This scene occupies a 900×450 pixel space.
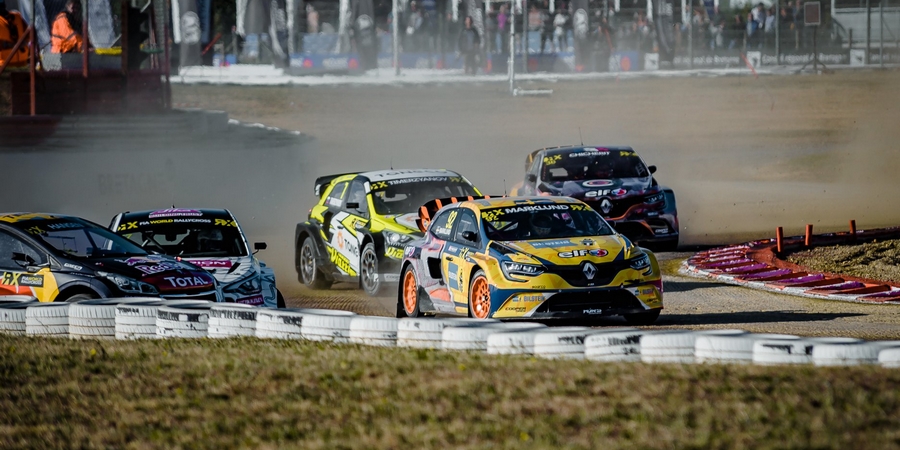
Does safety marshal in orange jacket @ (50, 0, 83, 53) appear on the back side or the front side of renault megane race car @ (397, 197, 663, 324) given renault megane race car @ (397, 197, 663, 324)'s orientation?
on the back side

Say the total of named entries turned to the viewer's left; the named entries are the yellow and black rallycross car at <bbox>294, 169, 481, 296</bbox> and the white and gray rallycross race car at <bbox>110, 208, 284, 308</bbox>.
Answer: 0

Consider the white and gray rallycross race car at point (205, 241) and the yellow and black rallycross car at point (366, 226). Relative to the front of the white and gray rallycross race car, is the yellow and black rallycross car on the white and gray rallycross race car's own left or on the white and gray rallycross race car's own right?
on the white and gray rallycross race car's own left

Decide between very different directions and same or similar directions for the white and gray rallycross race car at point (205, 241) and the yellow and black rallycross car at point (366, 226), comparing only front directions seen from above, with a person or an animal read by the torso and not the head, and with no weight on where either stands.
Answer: same or similar directions

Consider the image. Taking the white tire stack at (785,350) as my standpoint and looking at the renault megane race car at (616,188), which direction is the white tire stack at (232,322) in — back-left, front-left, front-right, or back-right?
front-left

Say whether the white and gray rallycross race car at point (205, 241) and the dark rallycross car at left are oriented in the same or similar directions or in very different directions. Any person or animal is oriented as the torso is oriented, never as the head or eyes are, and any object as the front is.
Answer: same or similar directions

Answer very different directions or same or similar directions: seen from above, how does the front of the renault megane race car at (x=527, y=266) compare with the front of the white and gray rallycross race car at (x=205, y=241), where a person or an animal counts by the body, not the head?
same or similar directions

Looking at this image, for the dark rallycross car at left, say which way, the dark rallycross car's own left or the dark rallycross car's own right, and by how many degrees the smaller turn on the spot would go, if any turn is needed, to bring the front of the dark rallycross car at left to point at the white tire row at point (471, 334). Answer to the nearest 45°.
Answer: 0° — it already faces it

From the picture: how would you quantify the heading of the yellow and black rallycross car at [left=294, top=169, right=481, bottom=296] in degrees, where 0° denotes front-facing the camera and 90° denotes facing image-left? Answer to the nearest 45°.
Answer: approximately 315°

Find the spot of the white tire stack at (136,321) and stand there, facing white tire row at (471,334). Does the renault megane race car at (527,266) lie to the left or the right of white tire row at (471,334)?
left

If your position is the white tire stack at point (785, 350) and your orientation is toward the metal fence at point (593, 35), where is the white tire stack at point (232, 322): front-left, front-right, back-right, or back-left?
front-left

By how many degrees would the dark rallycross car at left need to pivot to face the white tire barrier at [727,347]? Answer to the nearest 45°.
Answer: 0° — it already faces it

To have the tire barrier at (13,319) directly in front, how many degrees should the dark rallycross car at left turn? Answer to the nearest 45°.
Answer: approximately 90° to its right

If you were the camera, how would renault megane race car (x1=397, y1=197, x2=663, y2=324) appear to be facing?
facing the viewer and to the right of the viewer

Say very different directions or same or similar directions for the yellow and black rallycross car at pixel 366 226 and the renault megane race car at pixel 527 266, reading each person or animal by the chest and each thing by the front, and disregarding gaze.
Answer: same or similar directions

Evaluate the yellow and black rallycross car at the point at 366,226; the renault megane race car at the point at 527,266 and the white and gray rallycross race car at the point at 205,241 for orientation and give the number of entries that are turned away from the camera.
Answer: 0

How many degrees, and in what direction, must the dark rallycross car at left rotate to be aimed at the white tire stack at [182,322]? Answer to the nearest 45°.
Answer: approximately 45° to its right

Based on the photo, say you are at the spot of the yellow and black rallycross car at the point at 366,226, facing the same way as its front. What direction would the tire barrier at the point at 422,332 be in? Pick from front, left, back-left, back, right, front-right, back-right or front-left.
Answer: front-right

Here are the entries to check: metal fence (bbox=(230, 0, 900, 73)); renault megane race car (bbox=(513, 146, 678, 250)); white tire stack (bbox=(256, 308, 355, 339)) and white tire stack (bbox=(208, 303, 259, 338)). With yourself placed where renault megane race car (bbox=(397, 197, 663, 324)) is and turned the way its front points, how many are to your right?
2

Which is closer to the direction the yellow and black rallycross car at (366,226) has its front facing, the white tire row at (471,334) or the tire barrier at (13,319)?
the white tire row

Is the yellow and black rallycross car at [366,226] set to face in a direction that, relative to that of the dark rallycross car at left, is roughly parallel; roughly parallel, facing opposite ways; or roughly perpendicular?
roughly parallel

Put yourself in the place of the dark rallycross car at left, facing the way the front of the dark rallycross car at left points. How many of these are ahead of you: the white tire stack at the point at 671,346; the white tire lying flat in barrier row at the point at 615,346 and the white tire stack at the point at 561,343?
3
